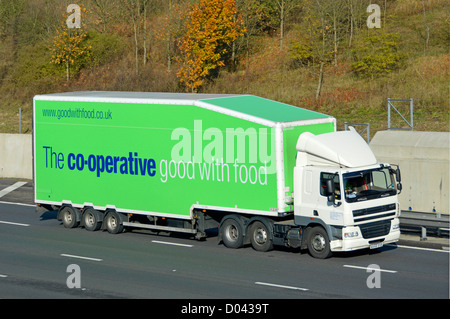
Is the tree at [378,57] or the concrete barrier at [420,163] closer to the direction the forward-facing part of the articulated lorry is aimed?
the concrete barrier

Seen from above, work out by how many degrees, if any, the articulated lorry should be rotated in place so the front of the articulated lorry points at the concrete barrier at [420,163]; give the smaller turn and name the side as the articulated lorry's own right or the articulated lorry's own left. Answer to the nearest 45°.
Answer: approximately 45° to the articulated lorry's own left

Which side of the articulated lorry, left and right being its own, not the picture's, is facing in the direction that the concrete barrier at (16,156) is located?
back

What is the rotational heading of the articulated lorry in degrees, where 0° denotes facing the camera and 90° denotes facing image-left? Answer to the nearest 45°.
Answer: approximately 315°

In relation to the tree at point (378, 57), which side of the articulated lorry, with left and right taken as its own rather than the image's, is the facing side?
left
